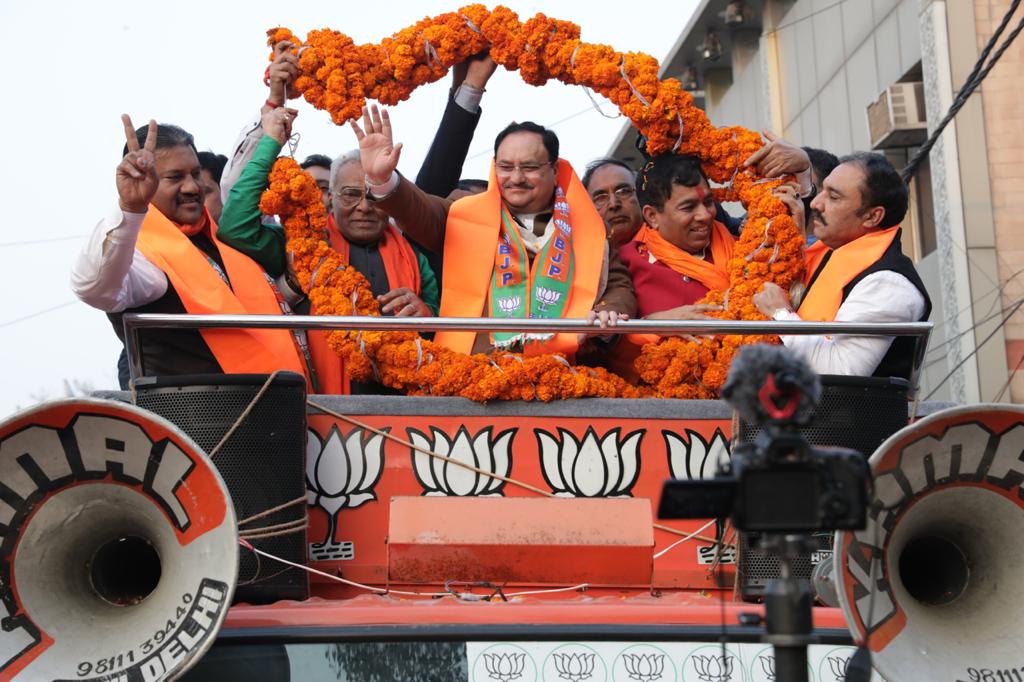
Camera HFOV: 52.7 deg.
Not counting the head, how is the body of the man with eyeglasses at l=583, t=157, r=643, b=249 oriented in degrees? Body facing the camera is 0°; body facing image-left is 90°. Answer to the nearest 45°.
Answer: approximately 0°

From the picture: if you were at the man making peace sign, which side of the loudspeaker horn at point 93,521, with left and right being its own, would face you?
back

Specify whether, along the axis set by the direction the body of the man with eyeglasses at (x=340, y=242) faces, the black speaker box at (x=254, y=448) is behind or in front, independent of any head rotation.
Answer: in front

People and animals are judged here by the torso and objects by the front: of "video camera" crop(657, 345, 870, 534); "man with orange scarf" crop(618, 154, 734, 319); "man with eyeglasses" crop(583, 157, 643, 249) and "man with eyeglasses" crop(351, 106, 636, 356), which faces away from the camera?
the video camera

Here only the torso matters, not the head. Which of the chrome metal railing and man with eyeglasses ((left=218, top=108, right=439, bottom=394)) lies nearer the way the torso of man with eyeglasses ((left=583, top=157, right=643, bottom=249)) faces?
the chrome metal railing

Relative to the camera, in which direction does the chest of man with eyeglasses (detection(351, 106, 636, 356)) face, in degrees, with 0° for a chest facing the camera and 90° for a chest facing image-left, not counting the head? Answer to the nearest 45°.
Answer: approximately 0°

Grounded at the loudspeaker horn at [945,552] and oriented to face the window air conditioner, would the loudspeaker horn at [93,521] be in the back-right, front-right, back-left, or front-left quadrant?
back-left

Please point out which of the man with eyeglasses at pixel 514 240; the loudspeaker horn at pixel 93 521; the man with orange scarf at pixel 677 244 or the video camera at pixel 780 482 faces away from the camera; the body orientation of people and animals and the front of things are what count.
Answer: the video camera

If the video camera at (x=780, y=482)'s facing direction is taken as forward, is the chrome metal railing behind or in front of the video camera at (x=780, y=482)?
in front

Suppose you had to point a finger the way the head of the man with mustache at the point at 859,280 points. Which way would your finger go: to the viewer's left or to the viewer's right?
to the viewer's left
